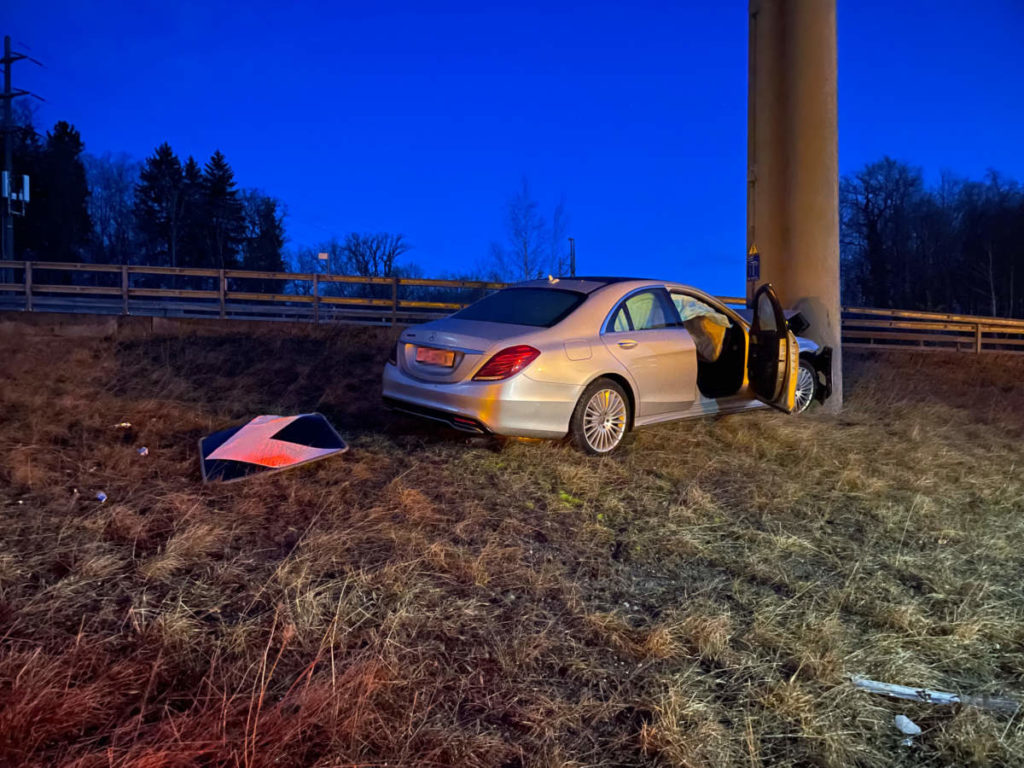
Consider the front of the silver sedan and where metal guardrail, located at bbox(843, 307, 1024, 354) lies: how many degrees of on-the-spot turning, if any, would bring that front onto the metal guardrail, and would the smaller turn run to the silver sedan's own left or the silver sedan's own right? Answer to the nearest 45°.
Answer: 0° — it already faces it

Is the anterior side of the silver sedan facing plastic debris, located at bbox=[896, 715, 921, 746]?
no

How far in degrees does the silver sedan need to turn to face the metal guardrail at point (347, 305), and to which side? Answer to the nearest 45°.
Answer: approximately 90° to its left

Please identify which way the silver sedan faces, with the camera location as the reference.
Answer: facing away from the viewer and to the right of the viewer

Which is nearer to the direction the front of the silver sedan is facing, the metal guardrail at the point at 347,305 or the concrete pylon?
the concrete pylon

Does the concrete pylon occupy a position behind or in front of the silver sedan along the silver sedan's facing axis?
in front

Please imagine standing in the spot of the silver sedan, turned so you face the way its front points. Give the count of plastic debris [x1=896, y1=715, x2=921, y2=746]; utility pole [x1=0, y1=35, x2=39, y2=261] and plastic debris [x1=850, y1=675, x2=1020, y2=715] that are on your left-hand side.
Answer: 1

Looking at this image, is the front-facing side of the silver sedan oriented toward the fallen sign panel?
no

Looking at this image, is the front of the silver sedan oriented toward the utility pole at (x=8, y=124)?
no

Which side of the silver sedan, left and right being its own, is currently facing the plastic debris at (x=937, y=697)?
right

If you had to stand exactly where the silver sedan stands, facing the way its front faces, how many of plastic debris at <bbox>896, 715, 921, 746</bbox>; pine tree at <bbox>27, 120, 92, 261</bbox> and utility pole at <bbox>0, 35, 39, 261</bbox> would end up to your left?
2

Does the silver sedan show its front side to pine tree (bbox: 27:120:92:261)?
no

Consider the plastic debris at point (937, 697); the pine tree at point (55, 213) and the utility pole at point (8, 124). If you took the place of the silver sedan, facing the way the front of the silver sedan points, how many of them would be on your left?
2

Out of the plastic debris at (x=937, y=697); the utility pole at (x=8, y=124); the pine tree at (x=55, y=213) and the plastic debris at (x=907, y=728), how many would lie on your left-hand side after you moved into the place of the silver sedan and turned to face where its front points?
2
